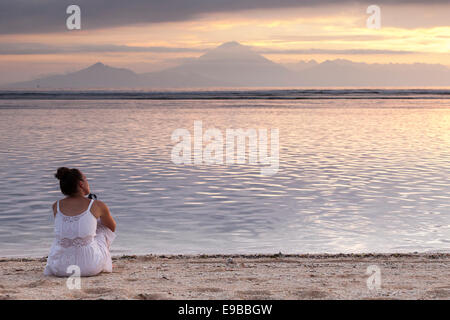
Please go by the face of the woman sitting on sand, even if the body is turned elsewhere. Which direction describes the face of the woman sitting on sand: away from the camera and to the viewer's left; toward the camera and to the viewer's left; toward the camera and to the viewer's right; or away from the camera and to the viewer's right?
away from the camera and to the viewer's right

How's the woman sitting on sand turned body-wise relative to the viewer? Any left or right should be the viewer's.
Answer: facing away from the viewer and to the right of the viewer
